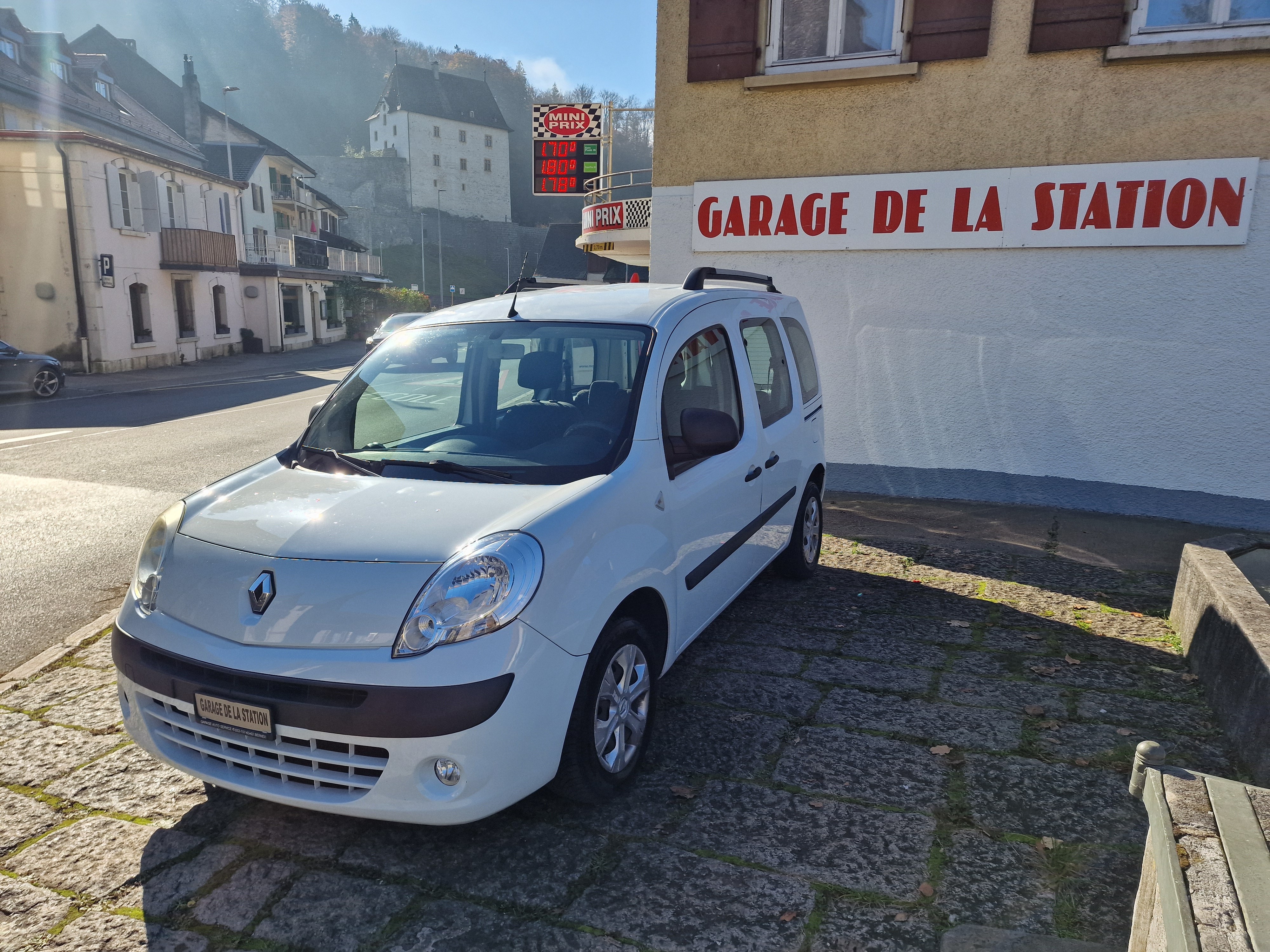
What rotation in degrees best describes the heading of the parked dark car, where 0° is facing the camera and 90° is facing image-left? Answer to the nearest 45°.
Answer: approximately 270°

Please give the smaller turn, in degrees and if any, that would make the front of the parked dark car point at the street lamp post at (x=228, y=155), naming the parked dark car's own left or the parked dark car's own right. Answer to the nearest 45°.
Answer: approximately 90° to the parked dark car's own left
